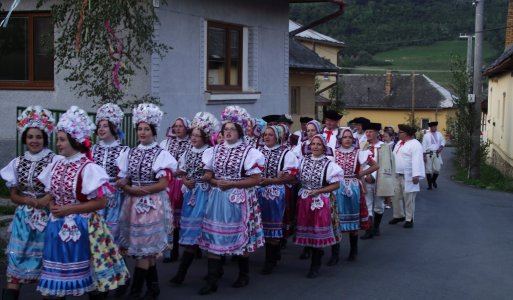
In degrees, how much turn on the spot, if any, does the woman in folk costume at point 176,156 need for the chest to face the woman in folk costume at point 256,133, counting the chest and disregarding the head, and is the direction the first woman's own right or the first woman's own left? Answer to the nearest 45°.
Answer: approximately 135° to the first woman's own left

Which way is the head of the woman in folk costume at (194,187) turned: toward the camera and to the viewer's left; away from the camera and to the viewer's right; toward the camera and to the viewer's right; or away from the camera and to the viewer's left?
toward the camera and to the viewer's left

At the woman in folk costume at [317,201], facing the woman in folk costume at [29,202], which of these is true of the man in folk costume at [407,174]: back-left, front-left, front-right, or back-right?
back-right

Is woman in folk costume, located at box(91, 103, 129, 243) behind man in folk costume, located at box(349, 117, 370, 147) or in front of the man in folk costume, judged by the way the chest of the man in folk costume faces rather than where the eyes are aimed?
in front

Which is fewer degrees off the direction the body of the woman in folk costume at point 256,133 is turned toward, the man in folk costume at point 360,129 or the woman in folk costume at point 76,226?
the woman in folk costume

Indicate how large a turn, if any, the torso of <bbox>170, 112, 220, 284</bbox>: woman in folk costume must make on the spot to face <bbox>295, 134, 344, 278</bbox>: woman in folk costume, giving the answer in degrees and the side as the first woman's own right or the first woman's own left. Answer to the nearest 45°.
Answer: approximately 135° to the first woman's own left

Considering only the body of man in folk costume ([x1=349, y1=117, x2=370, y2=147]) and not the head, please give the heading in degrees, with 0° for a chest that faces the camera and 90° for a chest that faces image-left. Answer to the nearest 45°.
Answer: approximately 45°

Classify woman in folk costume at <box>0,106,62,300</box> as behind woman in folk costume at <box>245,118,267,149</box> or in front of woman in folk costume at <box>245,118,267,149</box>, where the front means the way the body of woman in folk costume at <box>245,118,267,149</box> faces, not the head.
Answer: in front

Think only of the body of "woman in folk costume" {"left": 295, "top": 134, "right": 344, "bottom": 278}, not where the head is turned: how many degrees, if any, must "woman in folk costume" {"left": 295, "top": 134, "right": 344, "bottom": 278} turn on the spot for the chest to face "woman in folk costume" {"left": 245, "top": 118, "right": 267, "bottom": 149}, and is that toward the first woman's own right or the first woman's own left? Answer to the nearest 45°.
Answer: approximately 90° to the first woman's own right
